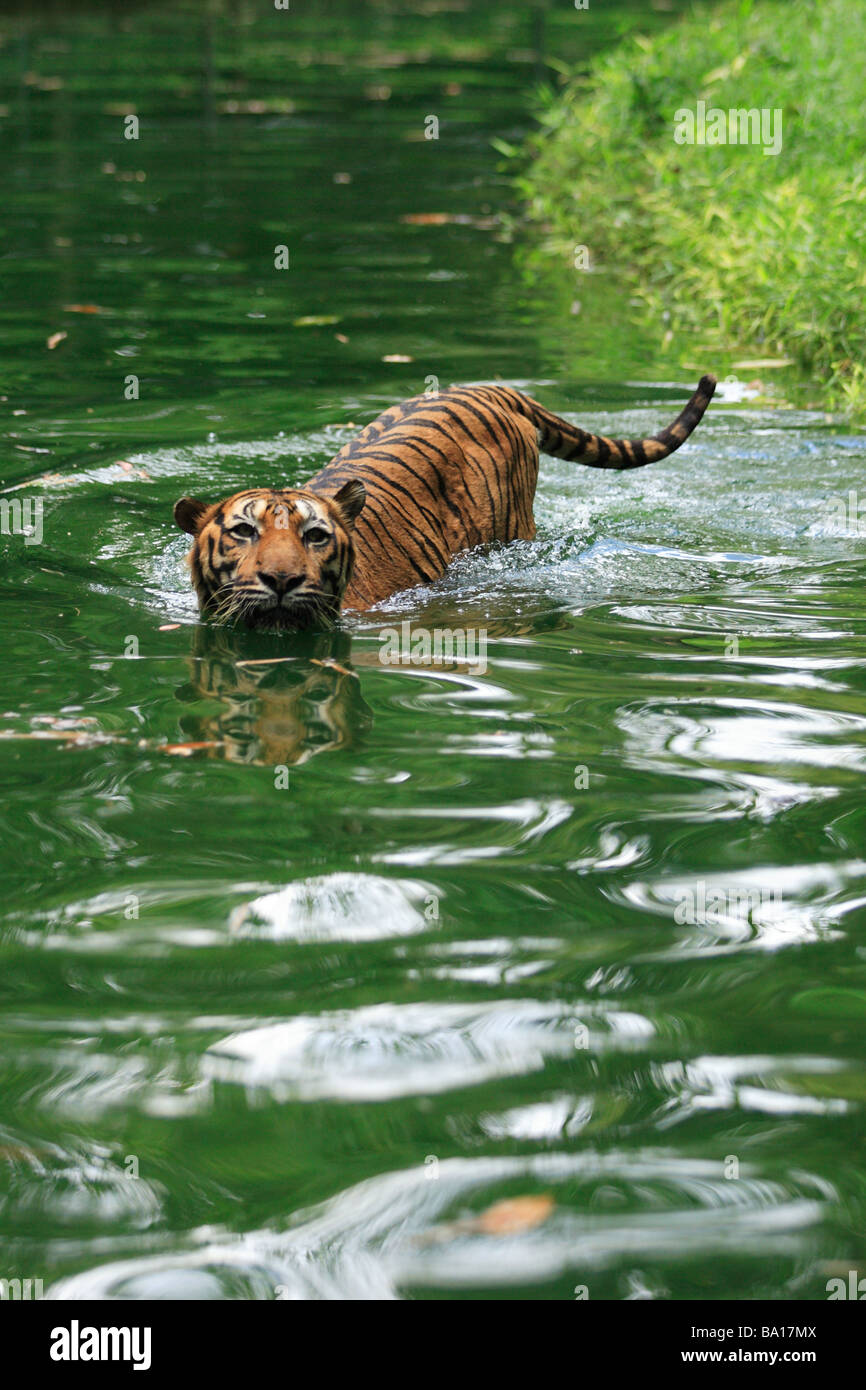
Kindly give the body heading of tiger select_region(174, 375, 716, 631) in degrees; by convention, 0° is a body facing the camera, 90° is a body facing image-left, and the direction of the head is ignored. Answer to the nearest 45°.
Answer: approximately 45°

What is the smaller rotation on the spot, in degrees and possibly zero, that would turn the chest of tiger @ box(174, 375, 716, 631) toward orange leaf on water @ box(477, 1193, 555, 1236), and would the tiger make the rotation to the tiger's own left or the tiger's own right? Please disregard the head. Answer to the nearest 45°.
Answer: approximately 45° to the tiger's own left
